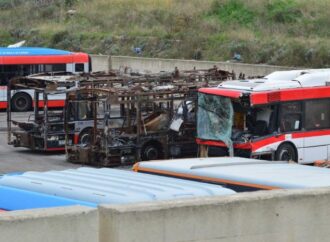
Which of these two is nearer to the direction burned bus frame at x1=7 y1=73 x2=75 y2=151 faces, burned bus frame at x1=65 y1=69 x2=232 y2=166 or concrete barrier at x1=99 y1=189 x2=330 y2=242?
the concrete barrier

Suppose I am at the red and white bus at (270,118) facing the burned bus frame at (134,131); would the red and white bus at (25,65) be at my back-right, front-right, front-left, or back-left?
front-right

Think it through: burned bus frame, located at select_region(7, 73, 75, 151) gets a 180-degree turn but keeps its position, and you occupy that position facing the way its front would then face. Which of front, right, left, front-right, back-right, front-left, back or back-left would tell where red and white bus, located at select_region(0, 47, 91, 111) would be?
front-left

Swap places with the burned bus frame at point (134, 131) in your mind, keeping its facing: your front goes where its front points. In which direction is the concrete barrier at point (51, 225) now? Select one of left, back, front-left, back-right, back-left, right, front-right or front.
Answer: front-left

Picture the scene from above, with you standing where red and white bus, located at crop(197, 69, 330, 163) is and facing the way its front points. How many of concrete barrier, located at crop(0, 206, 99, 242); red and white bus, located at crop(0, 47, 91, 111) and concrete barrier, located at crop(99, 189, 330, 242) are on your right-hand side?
1

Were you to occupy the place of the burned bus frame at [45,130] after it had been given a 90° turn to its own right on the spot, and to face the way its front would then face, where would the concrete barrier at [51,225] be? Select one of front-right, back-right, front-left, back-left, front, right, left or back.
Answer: back-left

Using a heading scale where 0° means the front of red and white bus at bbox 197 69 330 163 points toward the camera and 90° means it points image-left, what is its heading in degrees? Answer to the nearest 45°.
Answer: approximately 45°

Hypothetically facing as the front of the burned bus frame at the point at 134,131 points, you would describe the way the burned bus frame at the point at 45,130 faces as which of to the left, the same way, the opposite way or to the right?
the same way

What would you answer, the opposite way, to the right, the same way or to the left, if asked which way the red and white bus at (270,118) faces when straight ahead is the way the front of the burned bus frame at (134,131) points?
the same way

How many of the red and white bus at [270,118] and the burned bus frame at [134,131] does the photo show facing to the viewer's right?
0

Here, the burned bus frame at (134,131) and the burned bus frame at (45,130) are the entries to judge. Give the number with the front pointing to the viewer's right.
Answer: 0

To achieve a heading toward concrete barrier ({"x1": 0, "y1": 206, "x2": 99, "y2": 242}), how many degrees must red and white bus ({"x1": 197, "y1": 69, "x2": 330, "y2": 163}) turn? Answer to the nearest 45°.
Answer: approximately 45° to its left

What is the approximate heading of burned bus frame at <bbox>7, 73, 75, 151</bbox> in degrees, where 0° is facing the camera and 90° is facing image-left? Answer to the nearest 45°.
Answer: approximately 45°

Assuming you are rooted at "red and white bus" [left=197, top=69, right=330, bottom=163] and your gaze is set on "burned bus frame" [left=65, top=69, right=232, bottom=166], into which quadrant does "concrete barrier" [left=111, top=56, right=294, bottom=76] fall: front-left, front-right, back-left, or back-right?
front-right

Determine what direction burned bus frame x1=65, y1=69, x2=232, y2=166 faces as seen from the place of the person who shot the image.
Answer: facing the viewer and to the left of the viewer
